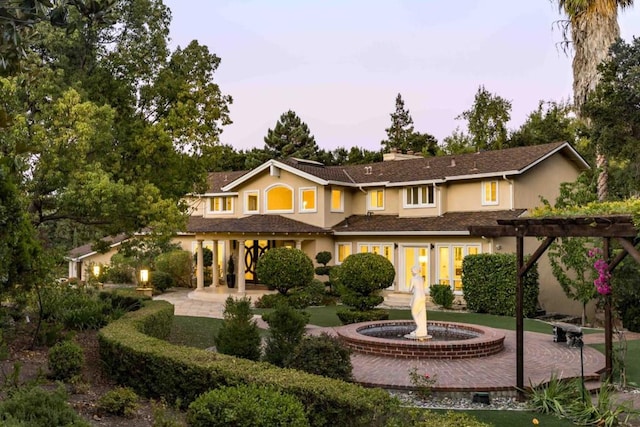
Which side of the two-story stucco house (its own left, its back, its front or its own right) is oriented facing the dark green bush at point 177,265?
right

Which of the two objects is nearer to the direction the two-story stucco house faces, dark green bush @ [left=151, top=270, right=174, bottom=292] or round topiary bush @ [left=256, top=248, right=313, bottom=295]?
the round topiary bush

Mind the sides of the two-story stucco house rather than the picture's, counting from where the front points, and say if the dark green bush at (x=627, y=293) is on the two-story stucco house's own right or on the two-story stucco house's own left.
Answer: on the two-story stucco house's own left

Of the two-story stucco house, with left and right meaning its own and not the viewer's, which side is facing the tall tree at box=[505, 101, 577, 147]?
back

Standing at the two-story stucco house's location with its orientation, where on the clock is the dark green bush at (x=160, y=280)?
The dark green bush is roughly at 2 o'clock from the two-story stucco house.

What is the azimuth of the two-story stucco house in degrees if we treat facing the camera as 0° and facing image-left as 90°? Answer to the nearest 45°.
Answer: approximately 45°

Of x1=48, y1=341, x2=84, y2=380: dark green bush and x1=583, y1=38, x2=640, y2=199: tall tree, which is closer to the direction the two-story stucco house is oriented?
the dark green bush

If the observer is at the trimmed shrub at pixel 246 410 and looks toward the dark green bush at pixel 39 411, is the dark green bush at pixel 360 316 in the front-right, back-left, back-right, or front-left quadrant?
back-right

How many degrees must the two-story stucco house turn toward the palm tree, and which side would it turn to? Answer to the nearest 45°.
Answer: approximately 90° to its left

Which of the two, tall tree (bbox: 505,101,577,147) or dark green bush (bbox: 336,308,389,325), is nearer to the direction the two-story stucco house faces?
the dark green bush
